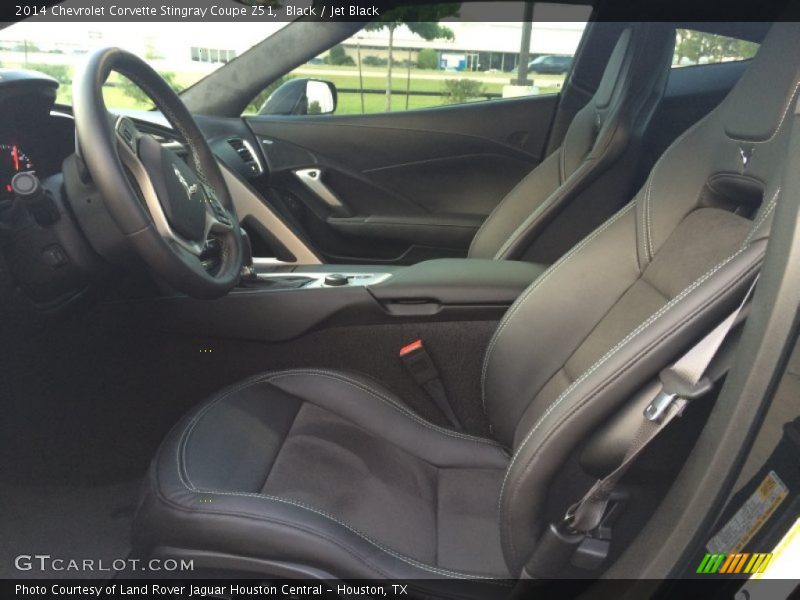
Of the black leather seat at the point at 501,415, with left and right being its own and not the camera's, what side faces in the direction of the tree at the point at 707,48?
right

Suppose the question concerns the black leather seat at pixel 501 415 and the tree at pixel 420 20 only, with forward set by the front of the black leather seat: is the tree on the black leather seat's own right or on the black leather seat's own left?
on the black leather seat's own right

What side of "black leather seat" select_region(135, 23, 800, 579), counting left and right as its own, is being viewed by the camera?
left

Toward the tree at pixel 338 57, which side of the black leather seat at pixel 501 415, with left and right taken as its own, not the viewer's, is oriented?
right
